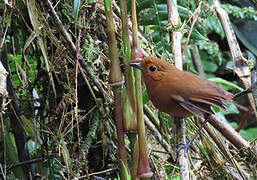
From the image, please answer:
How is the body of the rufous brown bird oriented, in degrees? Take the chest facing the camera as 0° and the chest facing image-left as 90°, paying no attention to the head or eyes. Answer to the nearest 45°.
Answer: approximately 90°

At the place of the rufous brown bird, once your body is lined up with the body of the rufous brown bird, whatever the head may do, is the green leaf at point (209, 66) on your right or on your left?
on your right
